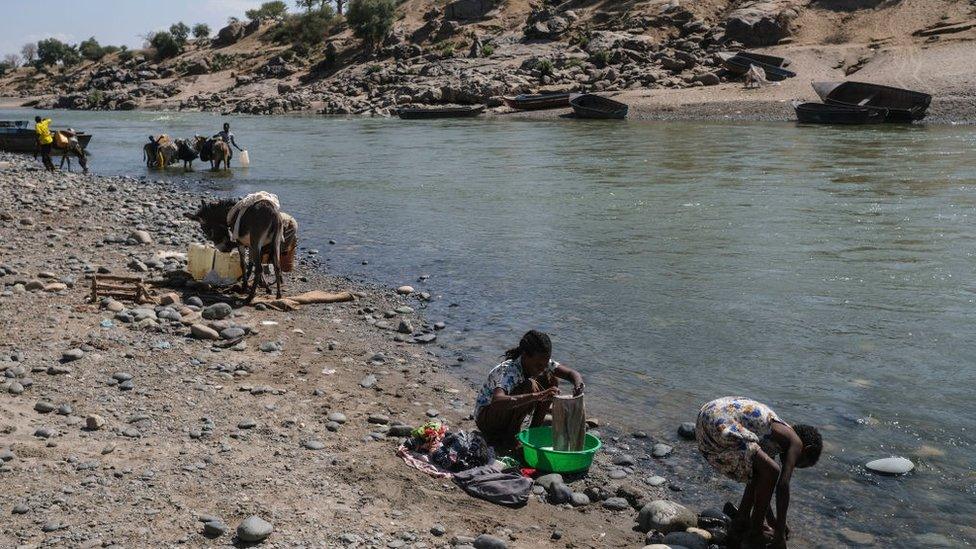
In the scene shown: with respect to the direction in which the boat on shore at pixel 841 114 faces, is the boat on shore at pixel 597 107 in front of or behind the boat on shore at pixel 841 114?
in front

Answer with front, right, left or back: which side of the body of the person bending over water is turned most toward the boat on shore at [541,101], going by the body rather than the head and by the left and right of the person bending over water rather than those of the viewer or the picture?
left

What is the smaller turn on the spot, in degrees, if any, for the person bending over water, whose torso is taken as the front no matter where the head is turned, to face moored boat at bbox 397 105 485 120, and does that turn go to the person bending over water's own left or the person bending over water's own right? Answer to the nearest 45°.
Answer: approximately 90° to the person bending over water's own left

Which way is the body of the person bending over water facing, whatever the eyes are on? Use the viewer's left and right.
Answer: facing to the right of the viewer

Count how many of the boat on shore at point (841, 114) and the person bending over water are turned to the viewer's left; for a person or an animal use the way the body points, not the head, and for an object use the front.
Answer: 1

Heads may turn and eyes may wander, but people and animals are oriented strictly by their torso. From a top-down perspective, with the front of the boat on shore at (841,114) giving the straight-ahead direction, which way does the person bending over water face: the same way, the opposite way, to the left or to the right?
the opposite way

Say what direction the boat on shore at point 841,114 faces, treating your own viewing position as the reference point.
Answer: facing to the left of the viewer

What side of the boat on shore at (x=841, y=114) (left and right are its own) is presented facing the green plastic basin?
left

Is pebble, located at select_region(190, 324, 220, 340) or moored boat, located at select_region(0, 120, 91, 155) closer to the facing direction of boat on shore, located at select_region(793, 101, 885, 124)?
the moored boat

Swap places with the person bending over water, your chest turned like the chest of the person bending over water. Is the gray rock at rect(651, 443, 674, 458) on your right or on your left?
on your left

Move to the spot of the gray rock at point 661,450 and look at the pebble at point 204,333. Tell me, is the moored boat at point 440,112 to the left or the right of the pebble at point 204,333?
right

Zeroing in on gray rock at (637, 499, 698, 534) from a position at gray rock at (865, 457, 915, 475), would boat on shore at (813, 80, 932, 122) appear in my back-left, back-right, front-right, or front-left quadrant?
back-right

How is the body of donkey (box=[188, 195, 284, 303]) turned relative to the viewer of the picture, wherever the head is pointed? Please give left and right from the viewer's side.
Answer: facing away from the viewer and to the left of the viewer

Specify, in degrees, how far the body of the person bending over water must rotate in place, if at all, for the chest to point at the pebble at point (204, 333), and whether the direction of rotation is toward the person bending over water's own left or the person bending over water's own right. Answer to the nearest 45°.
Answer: approximately 135° to the person bending over water's own left

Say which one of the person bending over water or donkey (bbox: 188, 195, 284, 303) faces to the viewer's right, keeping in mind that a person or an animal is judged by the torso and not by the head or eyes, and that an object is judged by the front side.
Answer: the person bending over water

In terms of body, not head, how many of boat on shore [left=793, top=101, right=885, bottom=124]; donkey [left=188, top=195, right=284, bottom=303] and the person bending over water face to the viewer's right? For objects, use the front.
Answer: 1
